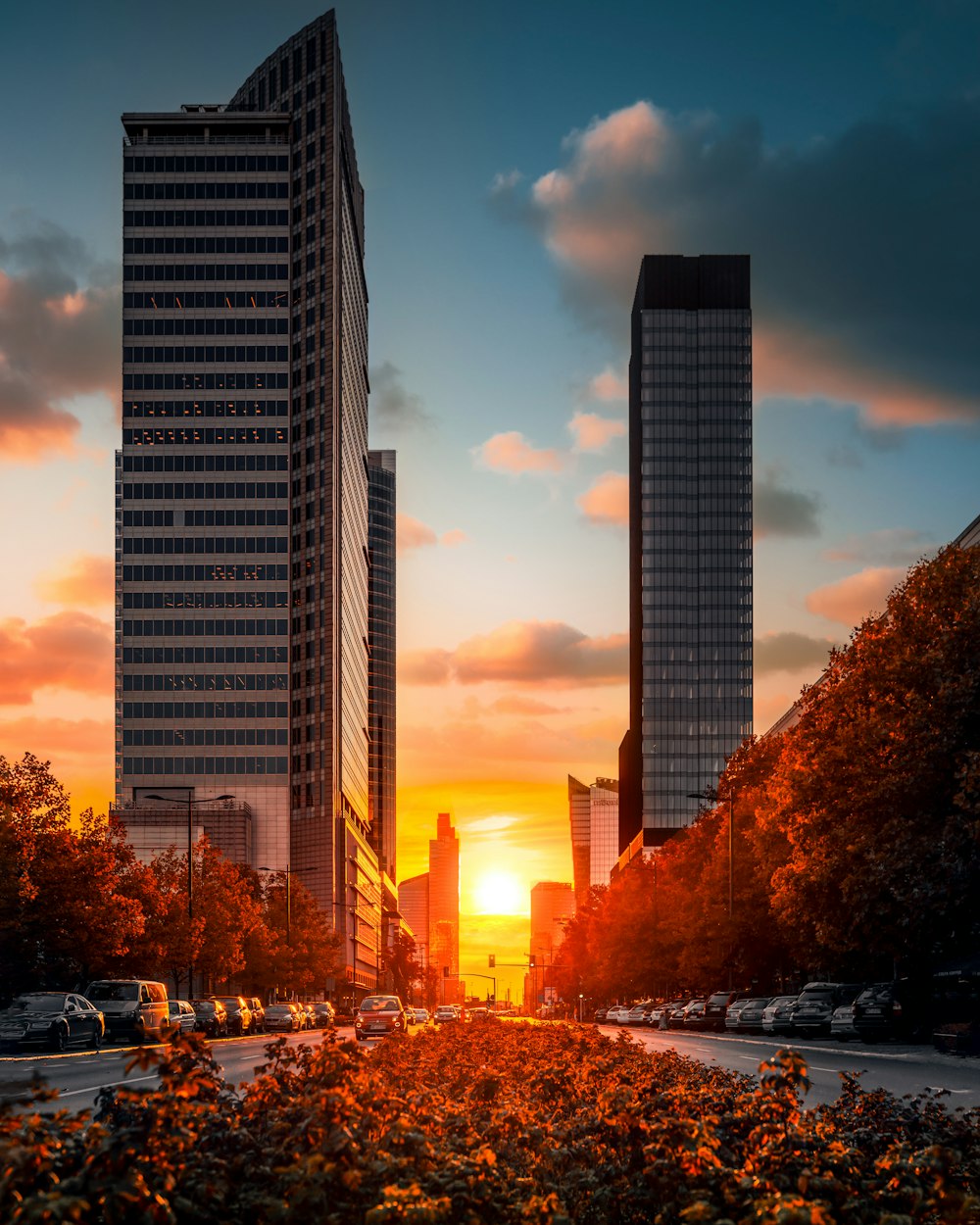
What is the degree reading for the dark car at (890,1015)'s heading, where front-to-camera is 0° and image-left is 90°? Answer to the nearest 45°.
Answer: approximately 225°

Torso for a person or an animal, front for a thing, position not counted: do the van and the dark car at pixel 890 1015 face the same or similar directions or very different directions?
very different directions

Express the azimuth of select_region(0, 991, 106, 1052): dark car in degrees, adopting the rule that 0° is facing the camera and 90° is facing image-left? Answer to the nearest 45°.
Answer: approximately 45°

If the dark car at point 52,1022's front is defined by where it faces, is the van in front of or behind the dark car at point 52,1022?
behind

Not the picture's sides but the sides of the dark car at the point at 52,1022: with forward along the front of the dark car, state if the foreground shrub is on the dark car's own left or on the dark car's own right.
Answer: on the dark car's own left

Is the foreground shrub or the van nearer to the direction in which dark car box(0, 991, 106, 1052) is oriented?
the foreground shrub

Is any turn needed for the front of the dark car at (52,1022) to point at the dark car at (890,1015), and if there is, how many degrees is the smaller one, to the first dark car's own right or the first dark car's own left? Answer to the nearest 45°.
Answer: approximately 135° to the first dark car's own left

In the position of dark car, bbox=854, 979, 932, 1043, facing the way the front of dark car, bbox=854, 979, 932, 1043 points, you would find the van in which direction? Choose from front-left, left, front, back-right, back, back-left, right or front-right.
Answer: back-left
